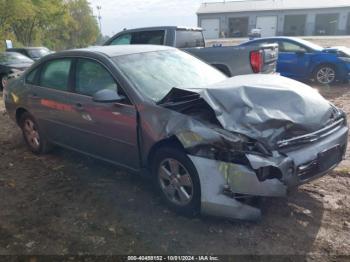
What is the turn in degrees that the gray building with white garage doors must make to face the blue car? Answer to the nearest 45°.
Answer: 0° — it already faces it

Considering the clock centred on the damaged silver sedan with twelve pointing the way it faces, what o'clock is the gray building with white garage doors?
The gray building with white garage doors is roughly at 8 o'clock from the damaged silver sedan.

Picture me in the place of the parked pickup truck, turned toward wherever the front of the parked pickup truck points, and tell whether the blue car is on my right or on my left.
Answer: on my right

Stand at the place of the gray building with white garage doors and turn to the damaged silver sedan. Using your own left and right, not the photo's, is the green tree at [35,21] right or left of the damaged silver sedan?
right

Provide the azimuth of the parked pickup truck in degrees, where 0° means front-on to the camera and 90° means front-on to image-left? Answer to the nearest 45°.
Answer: approximately 135°

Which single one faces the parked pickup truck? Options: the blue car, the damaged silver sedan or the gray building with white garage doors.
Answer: the gray building with white garage doors

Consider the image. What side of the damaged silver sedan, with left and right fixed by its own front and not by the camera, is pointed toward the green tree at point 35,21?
back

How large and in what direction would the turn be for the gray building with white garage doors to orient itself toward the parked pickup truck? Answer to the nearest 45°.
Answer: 0° — it already faces it

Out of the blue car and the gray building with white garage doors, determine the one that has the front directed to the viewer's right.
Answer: the blue car

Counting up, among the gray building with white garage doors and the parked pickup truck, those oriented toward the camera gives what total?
1

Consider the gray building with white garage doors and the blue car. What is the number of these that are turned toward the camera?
1

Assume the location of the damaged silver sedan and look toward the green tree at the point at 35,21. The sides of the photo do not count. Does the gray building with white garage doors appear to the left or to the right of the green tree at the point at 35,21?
right

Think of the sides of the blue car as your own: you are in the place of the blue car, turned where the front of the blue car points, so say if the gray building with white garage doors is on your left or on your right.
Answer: on your left

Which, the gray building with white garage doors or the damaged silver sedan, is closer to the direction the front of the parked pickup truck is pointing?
the gray building with white garage doors
